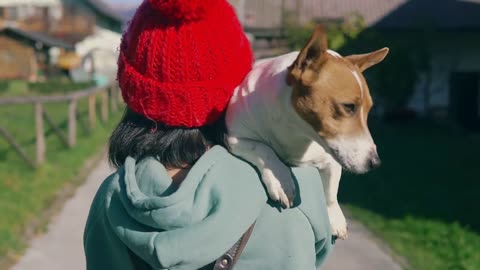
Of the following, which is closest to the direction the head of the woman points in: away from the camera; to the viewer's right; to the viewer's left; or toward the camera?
away from the camera

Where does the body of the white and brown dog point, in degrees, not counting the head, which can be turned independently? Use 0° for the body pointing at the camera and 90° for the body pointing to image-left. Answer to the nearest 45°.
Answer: approximately 315°

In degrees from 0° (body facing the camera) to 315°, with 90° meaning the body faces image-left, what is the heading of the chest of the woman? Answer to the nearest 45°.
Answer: approximately 180°

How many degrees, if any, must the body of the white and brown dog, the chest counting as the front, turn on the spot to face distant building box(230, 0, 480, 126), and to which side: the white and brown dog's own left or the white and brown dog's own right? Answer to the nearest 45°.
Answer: approximately 135° to the white and brown dog's own left

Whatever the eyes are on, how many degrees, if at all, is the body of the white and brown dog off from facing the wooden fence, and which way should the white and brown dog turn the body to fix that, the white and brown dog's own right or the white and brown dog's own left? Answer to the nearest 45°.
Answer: approximately 180°

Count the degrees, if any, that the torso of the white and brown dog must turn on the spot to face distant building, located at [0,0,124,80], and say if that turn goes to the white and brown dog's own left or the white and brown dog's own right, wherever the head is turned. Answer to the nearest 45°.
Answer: approximately 135° to the white and brown dog's own left
